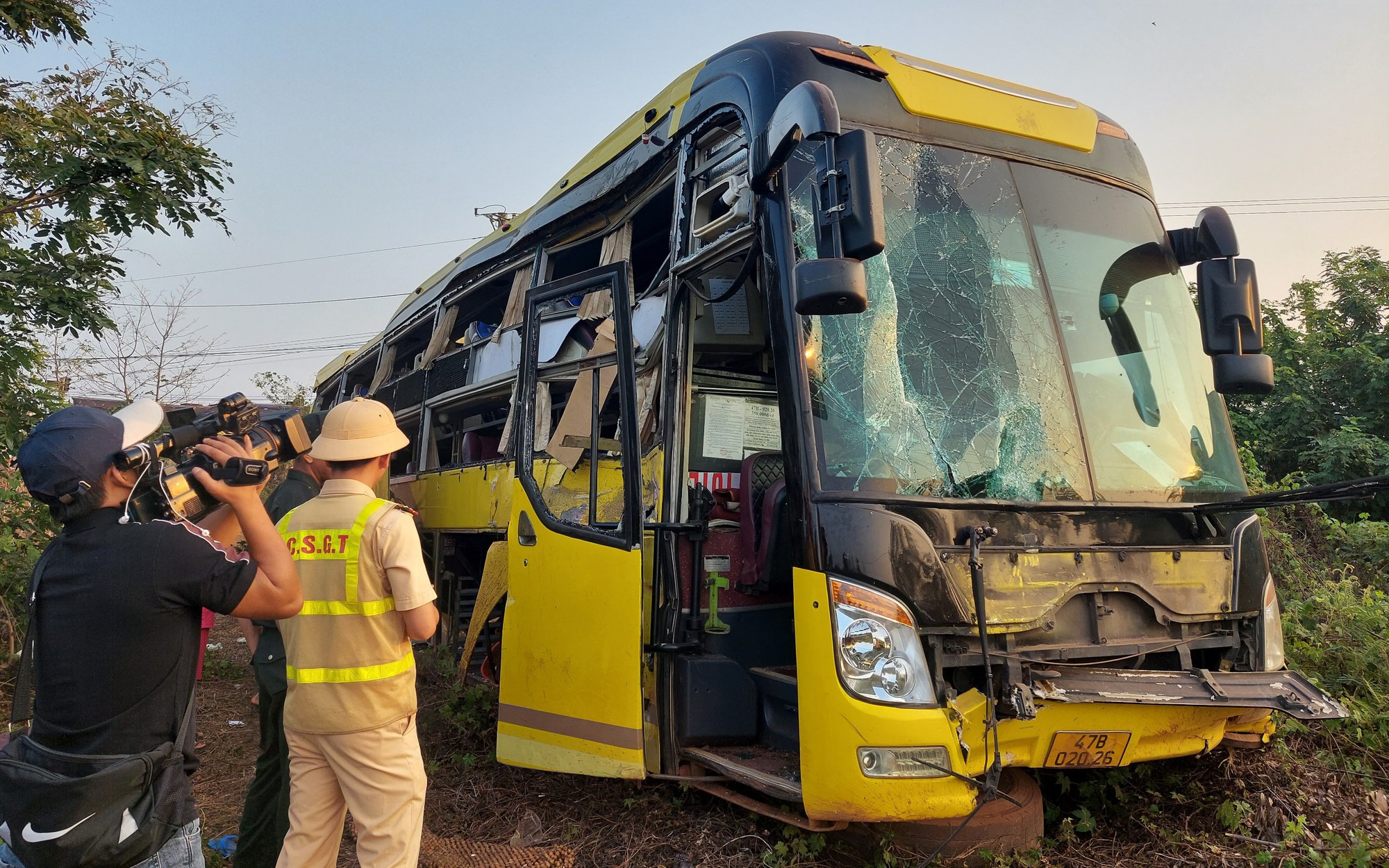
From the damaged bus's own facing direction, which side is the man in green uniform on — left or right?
on its right

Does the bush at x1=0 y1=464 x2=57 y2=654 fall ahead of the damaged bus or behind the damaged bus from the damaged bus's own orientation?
behind

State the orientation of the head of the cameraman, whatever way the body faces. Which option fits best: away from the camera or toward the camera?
away from the camera

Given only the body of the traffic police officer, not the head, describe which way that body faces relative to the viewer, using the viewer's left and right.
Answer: facing away from the viewer and to the right of the viewer

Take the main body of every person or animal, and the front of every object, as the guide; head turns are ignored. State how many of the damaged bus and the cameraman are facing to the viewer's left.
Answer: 0

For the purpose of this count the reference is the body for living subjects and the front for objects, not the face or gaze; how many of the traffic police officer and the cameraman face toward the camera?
0

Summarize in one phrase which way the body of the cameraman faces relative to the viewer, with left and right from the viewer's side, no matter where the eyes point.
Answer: facing away from the viewer and to the right of the viewer

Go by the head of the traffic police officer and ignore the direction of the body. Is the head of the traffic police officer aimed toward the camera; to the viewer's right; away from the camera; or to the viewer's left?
away from the camera

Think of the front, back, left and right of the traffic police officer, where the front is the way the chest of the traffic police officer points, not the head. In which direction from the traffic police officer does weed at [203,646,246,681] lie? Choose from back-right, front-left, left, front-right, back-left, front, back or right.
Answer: front-left

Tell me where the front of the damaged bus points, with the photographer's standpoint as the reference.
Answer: facing the viewer and to the right of the viewer

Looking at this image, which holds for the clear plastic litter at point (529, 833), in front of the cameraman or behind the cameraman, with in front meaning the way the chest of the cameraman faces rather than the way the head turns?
in front
